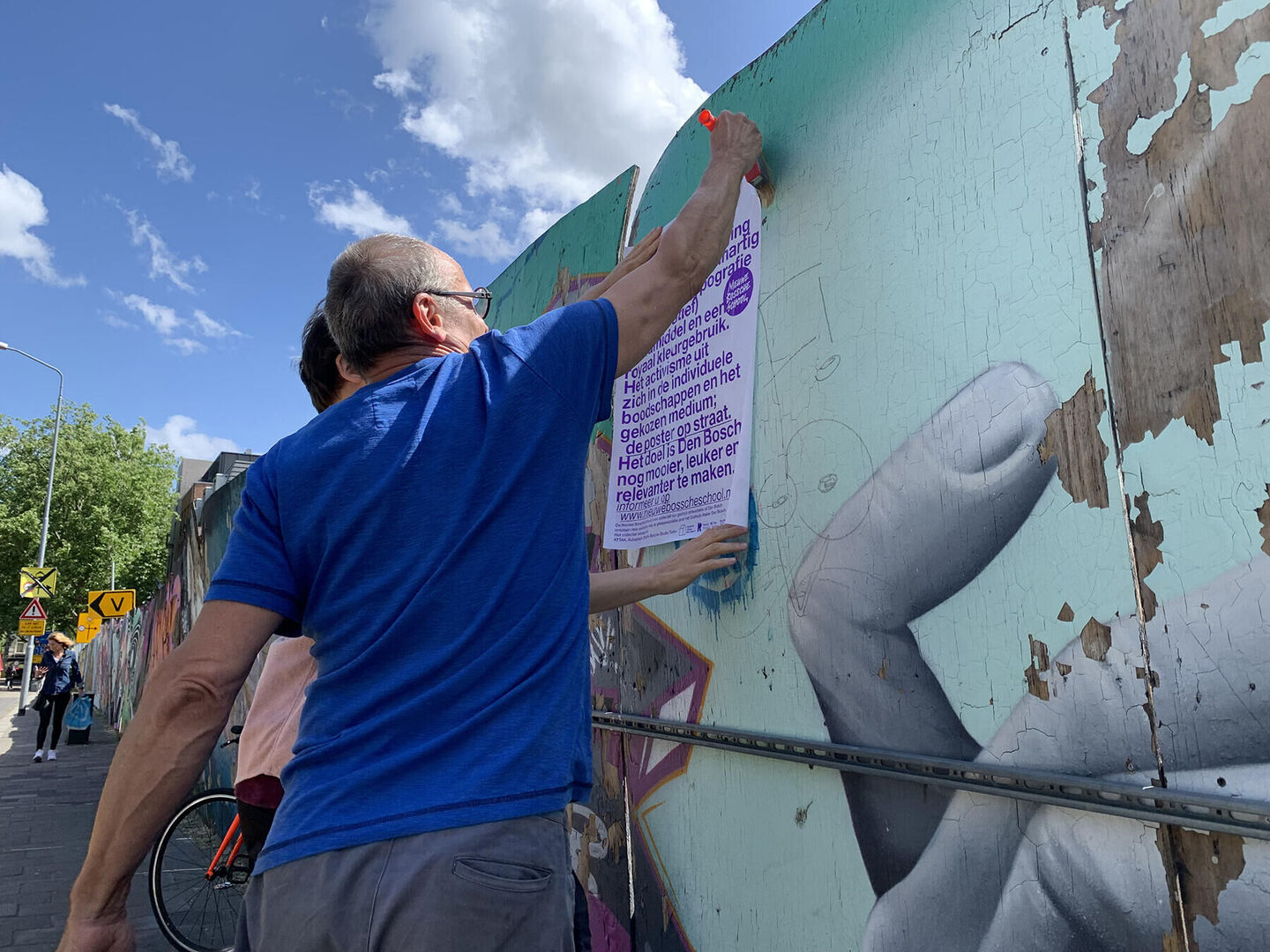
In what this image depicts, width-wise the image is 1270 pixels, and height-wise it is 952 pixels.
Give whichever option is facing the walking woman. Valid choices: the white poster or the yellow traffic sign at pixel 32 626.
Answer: the yellow traffic sign

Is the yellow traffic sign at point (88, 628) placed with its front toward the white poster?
yes

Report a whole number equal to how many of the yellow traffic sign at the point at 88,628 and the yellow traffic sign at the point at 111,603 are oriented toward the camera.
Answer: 2

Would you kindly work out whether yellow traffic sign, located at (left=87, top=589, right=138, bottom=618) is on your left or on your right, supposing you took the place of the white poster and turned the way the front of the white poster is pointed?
on your right

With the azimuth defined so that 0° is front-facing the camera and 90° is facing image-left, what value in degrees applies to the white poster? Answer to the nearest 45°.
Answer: approximately 45°

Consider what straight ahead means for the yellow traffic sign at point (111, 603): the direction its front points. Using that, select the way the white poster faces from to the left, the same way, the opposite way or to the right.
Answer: to the right

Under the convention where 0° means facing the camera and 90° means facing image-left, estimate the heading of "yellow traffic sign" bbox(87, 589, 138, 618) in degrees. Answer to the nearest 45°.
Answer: approximately 0°

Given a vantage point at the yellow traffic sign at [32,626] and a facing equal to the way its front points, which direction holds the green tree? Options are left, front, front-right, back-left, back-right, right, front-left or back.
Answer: back

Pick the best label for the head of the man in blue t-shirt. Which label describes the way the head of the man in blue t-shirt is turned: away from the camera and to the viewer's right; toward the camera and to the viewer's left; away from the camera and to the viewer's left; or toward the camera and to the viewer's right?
away from the camera and to the viewer's right

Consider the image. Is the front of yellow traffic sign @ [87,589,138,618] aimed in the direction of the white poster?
yes

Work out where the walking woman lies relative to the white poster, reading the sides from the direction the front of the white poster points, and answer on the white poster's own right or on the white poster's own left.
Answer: on the white poster's own right

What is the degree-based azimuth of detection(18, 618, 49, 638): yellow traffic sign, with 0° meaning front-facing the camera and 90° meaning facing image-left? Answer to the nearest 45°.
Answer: approximately 0°
